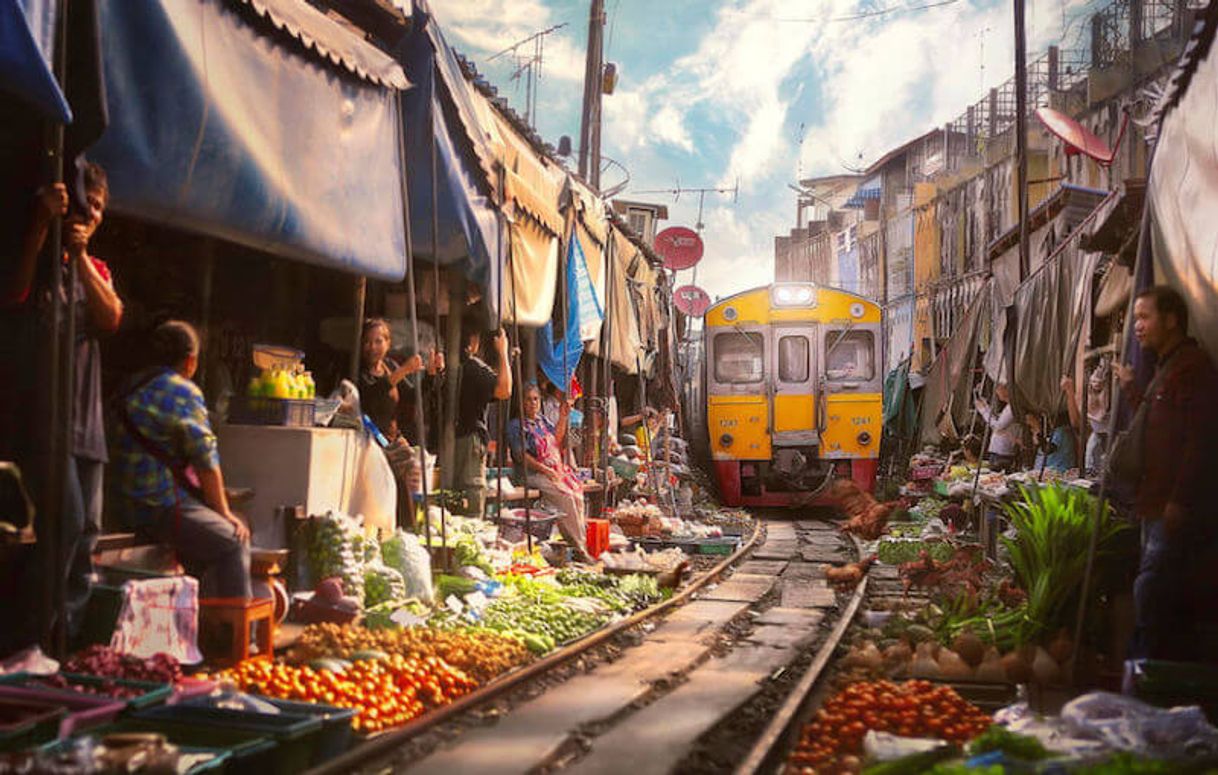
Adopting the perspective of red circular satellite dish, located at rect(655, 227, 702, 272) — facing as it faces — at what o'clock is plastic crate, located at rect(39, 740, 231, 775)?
The plastic crate is roughly at 12 o'clock from the red circular satellite dish.

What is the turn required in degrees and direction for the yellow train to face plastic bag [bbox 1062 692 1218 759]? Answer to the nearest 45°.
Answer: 0° — it already faces it

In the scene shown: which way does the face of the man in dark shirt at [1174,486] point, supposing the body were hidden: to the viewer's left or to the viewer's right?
to the viewer's left

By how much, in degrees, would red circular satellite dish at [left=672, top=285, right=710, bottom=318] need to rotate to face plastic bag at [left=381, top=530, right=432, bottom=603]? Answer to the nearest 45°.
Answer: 0° — it already faces it

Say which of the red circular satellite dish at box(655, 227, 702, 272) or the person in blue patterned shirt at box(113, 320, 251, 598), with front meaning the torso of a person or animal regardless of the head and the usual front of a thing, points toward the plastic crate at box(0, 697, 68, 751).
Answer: the red circular satellite dish

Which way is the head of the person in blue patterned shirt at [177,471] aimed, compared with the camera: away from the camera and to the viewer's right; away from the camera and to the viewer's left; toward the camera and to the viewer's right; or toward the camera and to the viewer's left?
away from the camera and to the viewer's right
